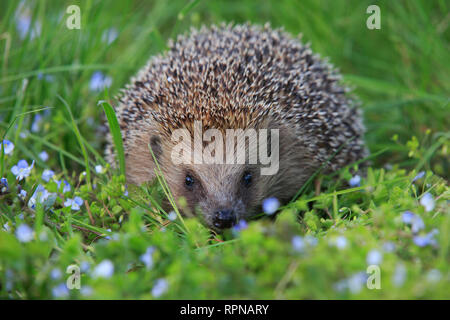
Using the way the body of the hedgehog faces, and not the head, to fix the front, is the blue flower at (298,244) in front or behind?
in front

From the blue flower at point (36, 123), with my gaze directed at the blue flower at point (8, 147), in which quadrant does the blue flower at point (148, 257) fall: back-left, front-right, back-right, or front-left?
front-left

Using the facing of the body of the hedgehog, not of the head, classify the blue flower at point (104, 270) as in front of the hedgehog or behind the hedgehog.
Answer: in front

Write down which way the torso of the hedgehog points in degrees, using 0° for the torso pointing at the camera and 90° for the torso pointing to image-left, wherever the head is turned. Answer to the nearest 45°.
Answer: approximately 0°

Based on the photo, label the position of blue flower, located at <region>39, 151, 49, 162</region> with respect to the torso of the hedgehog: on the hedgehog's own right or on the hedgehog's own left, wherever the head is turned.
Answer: on the hedgehog's own right

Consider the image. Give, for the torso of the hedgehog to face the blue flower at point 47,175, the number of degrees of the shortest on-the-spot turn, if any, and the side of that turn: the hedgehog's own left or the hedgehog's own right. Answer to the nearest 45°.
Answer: approximately 90° to the hedgehog's own right
